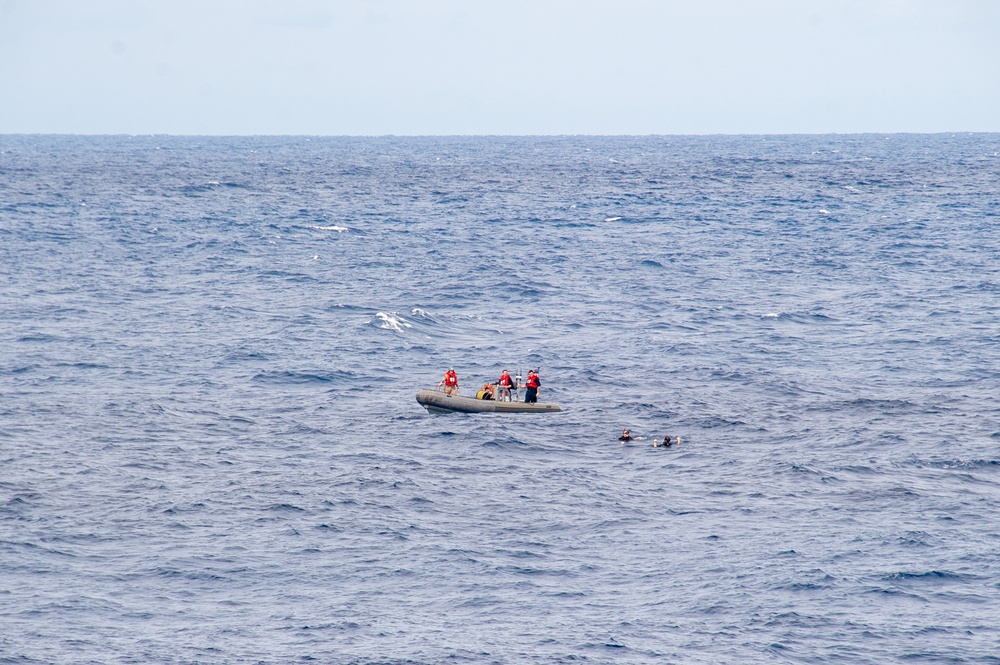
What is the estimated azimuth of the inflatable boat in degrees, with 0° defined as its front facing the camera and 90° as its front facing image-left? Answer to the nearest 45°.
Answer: approximately 90°
